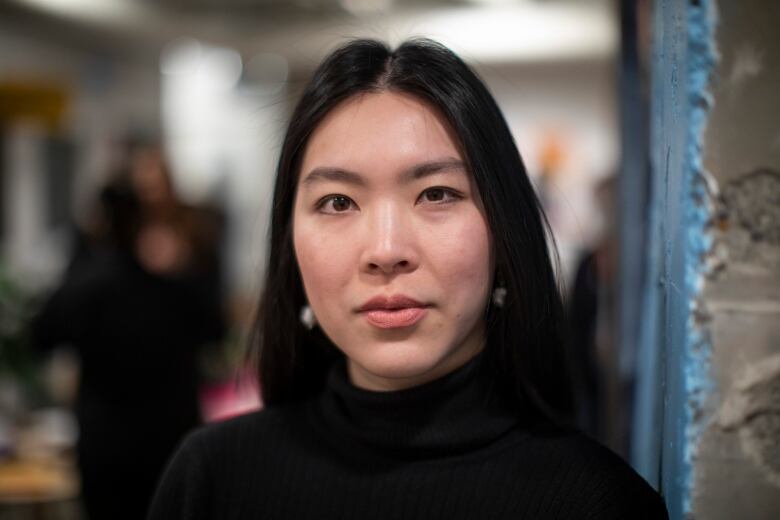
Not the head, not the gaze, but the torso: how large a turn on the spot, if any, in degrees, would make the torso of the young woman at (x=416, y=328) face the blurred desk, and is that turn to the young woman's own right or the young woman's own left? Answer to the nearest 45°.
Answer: approximately 135° to the young woman's own right

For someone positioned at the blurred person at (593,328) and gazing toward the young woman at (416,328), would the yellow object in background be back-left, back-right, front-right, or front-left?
back-right

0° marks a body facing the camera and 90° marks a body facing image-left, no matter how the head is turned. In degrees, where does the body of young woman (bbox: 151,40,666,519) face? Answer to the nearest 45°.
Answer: approximately 0°

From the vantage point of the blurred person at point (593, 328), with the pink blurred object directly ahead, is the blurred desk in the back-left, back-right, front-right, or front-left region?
front-left

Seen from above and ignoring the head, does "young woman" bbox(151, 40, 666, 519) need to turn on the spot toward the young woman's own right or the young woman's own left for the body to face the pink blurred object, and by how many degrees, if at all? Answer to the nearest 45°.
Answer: approximately 180°

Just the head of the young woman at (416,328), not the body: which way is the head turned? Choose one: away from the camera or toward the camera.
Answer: toward the camera

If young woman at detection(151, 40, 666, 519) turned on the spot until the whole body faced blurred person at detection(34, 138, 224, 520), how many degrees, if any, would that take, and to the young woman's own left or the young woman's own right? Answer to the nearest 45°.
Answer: approximately 135° to the young woman's own right

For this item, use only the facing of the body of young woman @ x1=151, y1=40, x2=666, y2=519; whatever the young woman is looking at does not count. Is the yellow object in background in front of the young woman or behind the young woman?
behind
